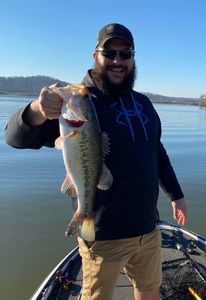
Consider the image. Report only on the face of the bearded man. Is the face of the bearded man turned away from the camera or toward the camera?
toward the camera

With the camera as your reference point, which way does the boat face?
facing away from the viewer
